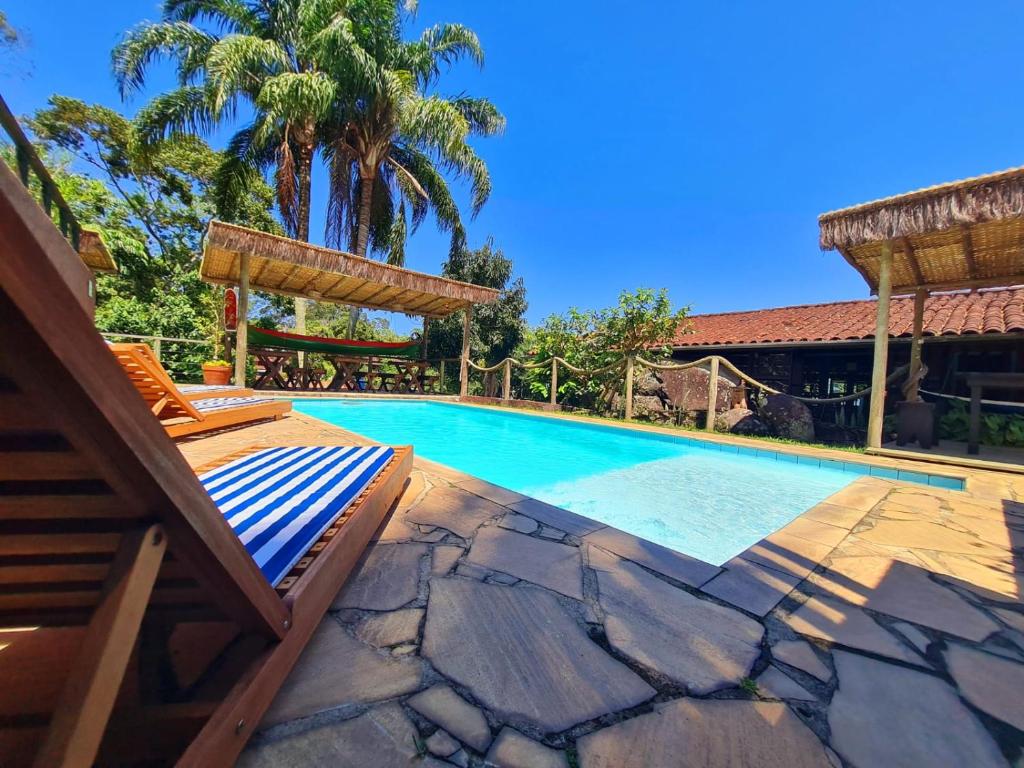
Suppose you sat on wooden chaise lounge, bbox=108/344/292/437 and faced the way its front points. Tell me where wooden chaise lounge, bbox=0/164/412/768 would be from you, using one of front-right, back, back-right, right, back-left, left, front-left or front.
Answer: back-right

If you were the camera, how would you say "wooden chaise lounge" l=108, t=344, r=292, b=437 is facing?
facing away from the viewer and to the right of the viewer

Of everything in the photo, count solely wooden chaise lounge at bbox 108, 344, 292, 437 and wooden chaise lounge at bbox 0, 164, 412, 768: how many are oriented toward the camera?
0

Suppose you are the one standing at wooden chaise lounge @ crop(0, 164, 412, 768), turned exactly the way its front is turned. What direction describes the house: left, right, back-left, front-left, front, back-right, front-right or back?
front-right

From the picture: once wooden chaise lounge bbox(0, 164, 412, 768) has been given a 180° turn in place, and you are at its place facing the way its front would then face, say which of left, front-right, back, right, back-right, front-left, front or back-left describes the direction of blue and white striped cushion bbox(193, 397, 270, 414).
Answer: back-right

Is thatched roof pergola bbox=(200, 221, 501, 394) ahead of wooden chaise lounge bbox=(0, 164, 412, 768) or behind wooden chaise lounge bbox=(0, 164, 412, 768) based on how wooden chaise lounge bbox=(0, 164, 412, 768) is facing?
ahead

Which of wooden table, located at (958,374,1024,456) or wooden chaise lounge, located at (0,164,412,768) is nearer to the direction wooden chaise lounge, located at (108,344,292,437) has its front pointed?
the wooden table

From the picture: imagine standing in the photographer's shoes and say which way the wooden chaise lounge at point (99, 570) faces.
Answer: facing away from the viewer and to the right of the viewer

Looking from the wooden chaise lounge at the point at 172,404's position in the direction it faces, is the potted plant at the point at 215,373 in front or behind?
in front

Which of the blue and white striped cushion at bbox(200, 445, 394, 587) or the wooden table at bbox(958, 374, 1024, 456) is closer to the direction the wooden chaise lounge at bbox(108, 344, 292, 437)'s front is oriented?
the wooden table
